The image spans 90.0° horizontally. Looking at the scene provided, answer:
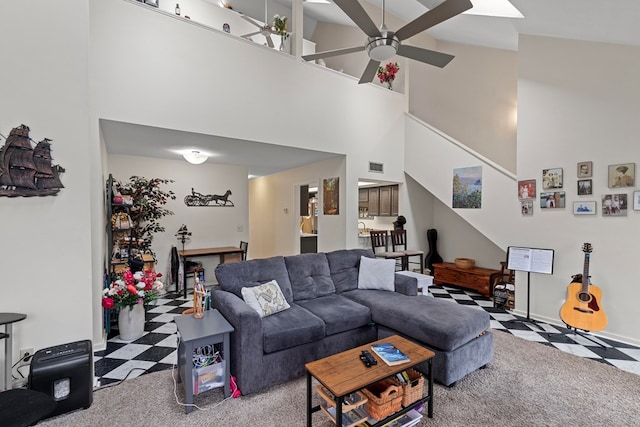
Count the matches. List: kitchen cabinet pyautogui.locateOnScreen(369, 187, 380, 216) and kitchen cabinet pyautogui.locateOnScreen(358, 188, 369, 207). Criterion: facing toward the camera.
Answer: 2

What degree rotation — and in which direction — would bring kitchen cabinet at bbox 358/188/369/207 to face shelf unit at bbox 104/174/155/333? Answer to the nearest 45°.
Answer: approximately 45° to its right

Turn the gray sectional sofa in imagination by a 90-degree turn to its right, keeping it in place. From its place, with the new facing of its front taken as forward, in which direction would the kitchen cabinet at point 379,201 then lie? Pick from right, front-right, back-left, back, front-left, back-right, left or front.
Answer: back-right

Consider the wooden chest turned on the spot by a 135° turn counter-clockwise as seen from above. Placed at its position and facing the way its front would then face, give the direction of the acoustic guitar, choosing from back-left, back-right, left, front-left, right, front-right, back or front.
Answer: front-right

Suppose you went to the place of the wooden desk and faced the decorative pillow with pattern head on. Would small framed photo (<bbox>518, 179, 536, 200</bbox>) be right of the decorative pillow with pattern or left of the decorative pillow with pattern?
left

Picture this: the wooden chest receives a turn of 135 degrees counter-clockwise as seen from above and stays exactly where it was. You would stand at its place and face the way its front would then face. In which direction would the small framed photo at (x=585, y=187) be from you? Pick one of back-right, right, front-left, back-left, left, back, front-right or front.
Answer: front-right

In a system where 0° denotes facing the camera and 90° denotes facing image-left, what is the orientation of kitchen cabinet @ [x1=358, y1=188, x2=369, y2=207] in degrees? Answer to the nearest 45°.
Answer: approximately 0°

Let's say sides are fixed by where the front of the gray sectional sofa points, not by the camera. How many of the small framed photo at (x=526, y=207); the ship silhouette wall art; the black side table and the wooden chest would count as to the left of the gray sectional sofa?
2

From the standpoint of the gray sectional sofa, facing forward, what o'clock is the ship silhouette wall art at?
The ship silhouette wall art is roughly at 4 o'clock from the gray sectional sofa.

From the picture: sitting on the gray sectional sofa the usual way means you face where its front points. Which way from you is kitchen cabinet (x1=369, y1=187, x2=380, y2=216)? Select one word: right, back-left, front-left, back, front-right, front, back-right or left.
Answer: back-left
